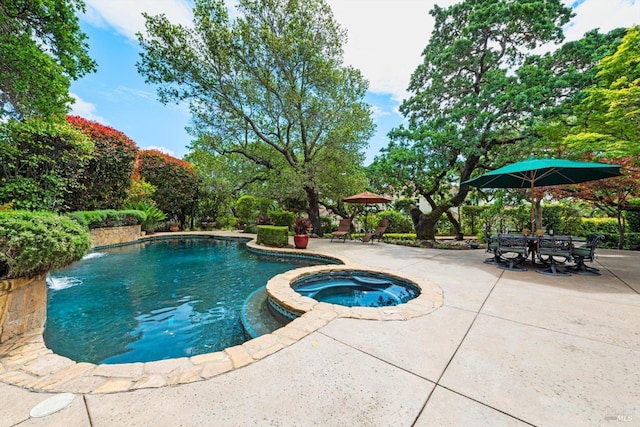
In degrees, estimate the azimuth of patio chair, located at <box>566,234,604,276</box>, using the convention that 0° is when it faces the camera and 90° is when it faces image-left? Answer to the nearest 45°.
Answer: approximately 90°

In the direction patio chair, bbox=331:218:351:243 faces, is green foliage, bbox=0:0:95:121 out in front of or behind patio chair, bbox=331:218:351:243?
in front

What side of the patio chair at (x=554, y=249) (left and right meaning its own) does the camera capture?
back

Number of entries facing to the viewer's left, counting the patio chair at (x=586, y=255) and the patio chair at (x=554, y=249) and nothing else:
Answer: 1

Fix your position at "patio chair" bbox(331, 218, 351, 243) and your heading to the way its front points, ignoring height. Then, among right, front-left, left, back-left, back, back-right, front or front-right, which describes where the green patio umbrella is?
left

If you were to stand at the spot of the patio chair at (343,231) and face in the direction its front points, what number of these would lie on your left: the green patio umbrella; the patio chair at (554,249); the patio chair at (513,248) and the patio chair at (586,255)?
4

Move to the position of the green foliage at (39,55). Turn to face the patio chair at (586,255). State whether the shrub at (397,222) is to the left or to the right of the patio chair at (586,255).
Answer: left

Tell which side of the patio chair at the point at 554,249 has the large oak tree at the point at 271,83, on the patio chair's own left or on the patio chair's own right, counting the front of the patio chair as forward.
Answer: on the patio chair's own left

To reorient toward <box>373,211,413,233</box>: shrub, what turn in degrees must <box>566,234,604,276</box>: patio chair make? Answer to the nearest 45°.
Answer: approximately 45° to its right

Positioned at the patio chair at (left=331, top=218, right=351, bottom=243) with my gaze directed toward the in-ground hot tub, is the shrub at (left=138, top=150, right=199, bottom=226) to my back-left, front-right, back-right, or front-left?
back-right

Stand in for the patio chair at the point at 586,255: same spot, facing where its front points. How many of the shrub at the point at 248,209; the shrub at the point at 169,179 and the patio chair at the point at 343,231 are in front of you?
3

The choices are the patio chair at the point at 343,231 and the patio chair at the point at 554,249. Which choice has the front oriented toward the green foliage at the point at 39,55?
the patio chair at the point at 343,231

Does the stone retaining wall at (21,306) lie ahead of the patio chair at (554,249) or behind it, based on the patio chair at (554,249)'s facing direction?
behind

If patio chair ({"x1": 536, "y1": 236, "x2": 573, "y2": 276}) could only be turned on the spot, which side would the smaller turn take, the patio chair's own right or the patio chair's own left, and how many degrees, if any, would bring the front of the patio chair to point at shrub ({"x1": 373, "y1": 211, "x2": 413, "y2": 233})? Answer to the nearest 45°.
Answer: approximately 45° to the patio chair's own left

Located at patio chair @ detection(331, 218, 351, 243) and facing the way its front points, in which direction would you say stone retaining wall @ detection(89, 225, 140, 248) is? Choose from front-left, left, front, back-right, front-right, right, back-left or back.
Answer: front-right

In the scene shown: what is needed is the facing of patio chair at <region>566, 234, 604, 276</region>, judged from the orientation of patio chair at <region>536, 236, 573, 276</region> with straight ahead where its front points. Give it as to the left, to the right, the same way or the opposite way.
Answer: to the left

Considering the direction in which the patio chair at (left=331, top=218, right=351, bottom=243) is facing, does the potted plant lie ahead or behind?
ahead

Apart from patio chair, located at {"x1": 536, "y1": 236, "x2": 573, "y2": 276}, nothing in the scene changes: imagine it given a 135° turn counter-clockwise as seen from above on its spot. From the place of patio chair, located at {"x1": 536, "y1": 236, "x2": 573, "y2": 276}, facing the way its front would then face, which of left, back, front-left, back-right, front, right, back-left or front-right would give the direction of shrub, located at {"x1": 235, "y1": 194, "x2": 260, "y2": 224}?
front-right

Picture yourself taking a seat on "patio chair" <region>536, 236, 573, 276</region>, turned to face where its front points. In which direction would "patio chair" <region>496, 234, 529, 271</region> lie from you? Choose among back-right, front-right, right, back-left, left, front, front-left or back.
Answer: left

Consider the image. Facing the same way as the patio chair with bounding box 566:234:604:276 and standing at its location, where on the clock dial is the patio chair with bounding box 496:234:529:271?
the patio chair with bounding box 496:234:529:271 is roughly at 11 o'clock from the patio chair with bounding box 566:234:604:276.
